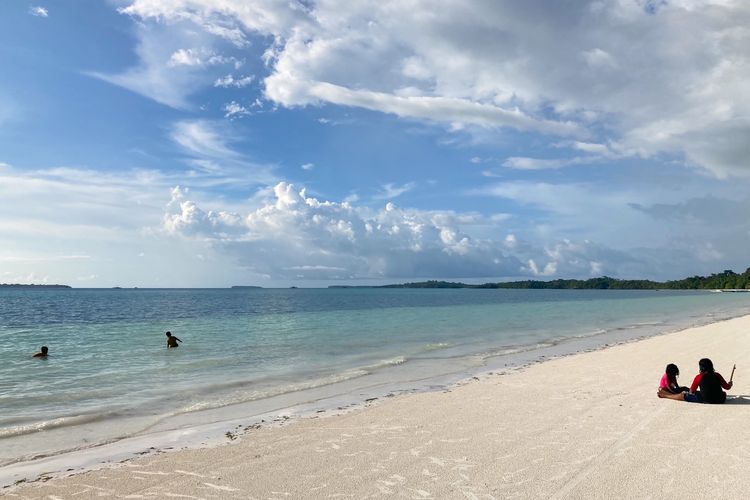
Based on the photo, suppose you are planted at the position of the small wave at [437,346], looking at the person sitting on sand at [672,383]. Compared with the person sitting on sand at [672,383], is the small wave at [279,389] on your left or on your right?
right

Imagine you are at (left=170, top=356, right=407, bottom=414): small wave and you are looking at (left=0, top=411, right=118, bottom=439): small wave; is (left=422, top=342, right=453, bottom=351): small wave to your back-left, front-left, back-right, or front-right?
back-right

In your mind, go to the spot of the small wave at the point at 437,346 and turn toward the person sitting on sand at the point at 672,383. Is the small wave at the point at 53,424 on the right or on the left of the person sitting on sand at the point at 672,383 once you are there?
right

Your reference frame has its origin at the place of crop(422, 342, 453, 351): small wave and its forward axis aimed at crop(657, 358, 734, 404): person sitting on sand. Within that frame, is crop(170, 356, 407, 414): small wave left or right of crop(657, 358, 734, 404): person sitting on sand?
right

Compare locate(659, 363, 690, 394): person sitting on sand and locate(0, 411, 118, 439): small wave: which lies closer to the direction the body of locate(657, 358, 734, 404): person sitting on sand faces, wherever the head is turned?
the person sitting on sand

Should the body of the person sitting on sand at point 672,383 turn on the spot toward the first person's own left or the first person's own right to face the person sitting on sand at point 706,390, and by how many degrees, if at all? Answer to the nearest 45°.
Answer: approximately 45° to the first person's own right
